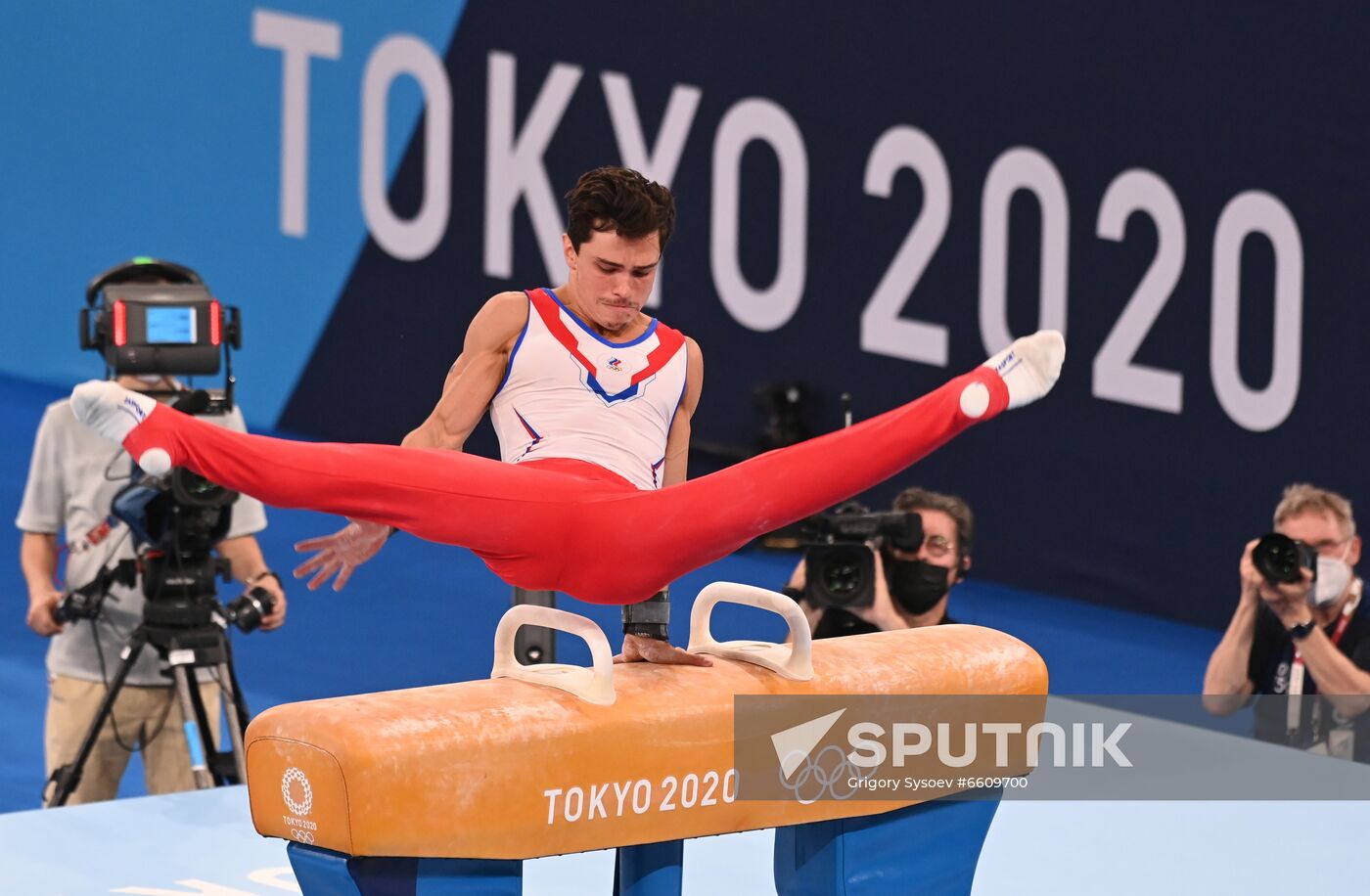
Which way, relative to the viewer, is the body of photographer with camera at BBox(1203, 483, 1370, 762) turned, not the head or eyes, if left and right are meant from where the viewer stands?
facing the viewer and to the left of the viewer

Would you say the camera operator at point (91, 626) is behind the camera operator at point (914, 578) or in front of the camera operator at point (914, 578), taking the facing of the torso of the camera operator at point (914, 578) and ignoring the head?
in front

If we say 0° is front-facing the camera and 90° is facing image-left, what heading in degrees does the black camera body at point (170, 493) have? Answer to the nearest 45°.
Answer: approximately 0°

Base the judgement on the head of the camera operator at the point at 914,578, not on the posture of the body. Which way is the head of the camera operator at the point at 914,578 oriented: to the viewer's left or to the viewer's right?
to the viewer's left

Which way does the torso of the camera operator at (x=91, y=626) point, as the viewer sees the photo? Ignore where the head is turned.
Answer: toward the camera

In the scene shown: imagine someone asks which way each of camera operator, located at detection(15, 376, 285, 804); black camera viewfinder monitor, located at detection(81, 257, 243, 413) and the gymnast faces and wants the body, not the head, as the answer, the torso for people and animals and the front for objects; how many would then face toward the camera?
3

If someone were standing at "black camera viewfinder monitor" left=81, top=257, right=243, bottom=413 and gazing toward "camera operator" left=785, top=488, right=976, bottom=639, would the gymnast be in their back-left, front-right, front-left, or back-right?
front-right

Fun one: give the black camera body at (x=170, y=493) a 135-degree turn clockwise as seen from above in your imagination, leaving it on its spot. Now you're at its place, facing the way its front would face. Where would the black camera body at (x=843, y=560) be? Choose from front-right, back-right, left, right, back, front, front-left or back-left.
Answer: back-right

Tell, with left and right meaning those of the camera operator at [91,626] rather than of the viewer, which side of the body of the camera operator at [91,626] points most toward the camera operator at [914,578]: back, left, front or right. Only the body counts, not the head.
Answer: left

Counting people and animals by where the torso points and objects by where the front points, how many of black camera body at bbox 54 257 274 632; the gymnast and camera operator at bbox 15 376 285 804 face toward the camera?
3

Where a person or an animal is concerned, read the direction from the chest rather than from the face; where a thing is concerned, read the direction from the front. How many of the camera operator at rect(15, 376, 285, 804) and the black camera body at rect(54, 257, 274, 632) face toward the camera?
2

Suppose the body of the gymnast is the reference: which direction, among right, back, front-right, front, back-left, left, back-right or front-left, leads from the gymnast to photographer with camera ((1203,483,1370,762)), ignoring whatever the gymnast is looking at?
back-left

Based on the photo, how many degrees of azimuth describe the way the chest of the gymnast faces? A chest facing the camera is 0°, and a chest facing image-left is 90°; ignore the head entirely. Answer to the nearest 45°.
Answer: approximately 0°
